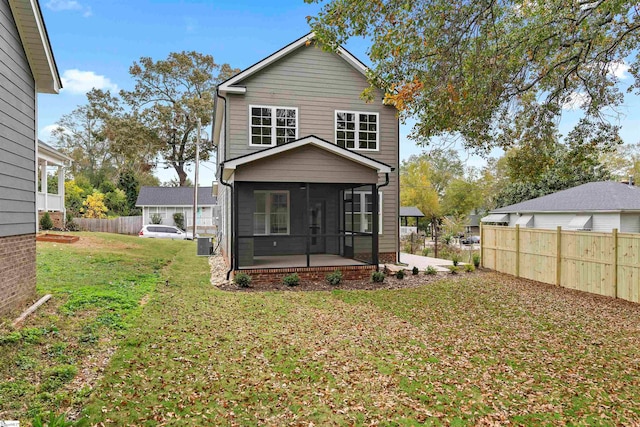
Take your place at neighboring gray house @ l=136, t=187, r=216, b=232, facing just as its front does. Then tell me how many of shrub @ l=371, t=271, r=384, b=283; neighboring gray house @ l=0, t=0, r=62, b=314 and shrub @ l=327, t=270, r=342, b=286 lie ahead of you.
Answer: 3

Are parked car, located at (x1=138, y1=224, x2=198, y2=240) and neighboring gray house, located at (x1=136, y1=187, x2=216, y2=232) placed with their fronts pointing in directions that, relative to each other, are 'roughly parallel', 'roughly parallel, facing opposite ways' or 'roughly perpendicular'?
roughly perpendicular

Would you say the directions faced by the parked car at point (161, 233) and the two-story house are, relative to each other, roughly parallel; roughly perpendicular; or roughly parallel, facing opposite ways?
roughly perpendicular

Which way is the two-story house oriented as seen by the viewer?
away from the camera

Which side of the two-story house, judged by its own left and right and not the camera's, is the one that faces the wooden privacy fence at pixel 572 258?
right

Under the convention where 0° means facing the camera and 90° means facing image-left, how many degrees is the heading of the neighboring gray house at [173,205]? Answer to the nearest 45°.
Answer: approximately 0°
